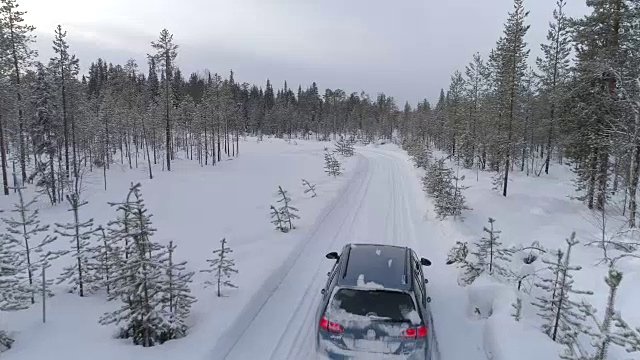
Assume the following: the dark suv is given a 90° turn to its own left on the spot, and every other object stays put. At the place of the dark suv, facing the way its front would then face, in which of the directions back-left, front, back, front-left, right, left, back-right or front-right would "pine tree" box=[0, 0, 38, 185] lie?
front-right

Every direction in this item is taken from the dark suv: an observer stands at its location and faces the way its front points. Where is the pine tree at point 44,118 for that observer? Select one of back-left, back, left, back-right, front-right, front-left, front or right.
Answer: front-left

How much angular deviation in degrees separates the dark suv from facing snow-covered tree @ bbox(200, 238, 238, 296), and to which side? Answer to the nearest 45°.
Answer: approximately 45° to its left

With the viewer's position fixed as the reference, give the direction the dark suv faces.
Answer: facing away from the viewer

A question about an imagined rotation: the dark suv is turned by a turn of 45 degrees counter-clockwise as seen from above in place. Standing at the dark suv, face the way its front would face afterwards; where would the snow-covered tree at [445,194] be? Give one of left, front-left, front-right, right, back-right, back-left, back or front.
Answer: front-right

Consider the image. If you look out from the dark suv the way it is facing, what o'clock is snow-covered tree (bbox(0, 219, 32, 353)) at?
The snow-covered tree is roughly at 9 o'clock from the dark suv.

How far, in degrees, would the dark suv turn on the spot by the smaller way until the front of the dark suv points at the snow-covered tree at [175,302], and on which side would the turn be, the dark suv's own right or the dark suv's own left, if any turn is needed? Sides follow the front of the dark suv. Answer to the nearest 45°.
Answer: approximately 90° to the dark suv's own left

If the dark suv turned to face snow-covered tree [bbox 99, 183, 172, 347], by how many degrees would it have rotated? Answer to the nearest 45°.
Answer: approximately 90° to its left

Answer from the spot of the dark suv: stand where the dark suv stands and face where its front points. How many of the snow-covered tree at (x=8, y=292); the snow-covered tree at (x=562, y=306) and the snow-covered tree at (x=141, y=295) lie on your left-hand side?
2

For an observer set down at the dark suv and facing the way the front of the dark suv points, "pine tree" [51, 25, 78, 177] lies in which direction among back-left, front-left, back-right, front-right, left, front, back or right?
front-left

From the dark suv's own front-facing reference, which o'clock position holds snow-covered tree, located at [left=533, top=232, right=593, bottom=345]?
The snow-covered tree is roughly at 2 o'clock from the dark suv.

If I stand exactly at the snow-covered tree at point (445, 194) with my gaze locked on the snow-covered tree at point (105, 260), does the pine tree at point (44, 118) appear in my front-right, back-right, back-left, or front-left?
front-right
